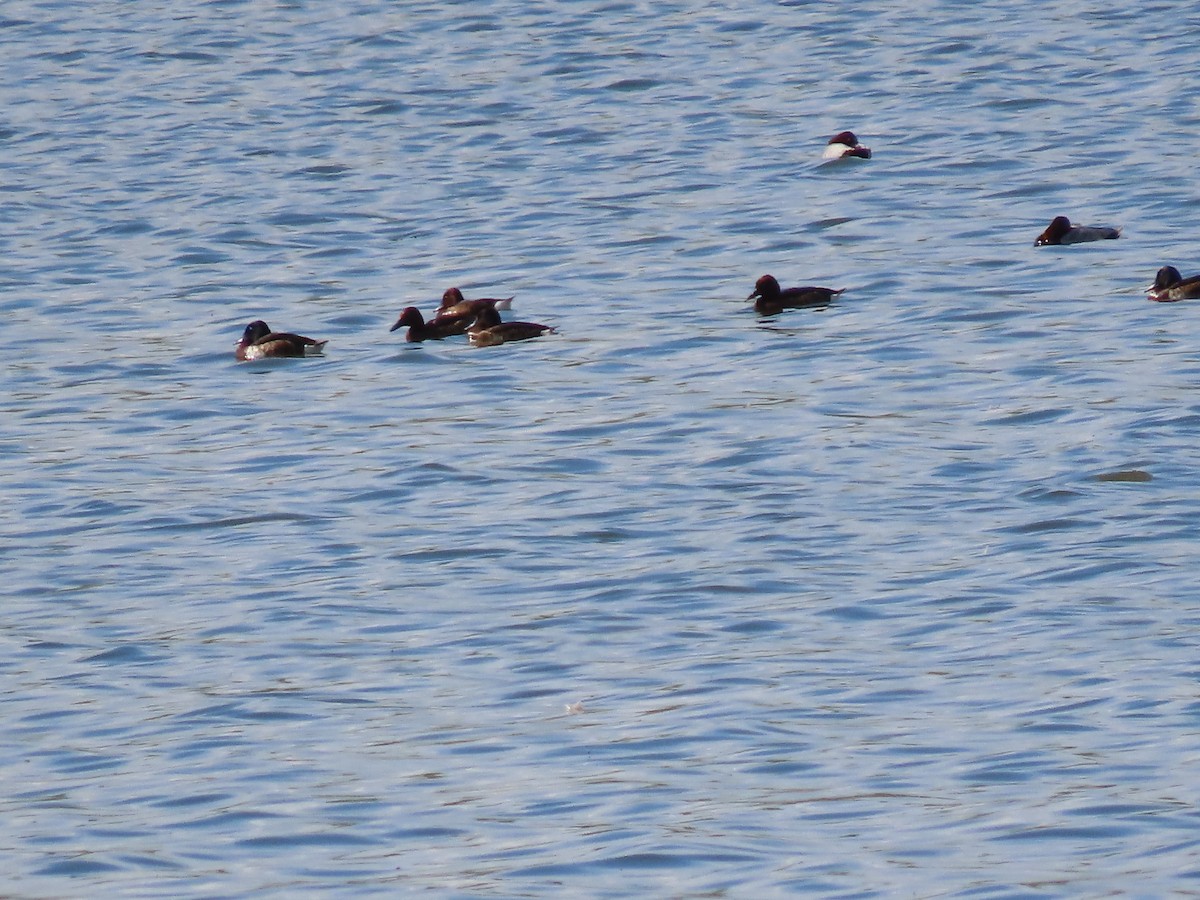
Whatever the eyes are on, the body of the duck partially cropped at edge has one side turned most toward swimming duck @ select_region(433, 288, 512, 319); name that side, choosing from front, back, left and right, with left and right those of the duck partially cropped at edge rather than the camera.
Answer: front

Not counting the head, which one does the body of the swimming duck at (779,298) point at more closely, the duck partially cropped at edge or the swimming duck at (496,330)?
the swimming duck

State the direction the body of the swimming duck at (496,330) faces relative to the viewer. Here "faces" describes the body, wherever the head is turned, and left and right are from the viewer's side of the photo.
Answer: facing to the left of the viewer

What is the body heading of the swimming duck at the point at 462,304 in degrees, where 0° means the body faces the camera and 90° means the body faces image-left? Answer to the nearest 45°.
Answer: approximately 90°

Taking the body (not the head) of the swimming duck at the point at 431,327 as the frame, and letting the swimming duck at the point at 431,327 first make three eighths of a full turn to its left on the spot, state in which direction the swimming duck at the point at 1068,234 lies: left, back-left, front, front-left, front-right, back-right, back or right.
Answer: front-left

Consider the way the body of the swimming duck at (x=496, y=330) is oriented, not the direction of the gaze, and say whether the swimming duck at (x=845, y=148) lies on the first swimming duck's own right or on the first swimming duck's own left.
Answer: on the first swimming duck's own right

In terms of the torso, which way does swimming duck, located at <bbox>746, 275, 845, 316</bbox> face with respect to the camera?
to the viewer's left

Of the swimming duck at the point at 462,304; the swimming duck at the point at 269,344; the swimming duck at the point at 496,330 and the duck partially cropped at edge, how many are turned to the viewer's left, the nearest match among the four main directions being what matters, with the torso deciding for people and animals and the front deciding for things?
4

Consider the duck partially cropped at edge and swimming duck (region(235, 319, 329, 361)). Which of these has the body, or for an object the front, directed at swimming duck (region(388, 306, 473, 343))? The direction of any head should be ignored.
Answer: the duck partially cropped at edge

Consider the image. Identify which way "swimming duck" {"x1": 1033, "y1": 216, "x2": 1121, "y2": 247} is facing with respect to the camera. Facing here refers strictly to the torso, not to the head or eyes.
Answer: to the viewer's left

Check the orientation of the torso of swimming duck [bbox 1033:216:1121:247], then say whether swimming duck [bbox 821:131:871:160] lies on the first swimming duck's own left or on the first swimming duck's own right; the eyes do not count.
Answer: on the first swimming duck's own right

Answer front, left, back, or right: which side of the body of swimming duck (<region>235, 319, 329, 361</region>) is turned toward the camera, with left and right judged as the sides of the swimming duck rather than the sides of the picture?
left

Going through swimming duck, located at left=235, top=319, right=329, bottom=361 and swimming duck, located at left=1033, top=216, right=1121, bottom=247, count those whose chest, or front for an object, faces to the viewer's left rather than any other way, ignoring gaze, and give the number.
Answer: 2

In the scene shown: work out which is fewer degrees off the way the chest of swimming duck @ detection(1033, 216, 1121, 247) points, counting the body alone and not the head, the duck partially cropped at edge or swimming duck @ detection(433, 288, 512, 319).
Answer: the swimming duck

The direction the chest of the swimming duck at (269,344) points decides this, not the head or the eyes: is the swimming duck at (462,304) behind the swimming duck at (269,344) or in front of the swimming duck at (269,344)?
behind

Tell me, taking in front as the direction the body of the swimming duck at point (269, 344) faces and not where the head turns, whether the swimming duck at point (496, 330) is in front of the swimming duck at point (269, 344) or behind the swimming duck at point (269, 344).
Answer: behind

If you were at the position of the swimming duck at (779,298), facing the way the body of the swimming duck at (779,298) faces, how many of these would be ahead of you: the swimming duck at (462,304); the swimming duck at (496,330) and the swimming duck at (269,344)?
3

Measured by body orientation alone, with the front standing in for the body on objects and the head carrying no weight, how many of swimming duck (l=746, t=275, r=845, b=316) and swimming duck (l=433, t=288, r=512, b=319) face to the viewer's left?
2
